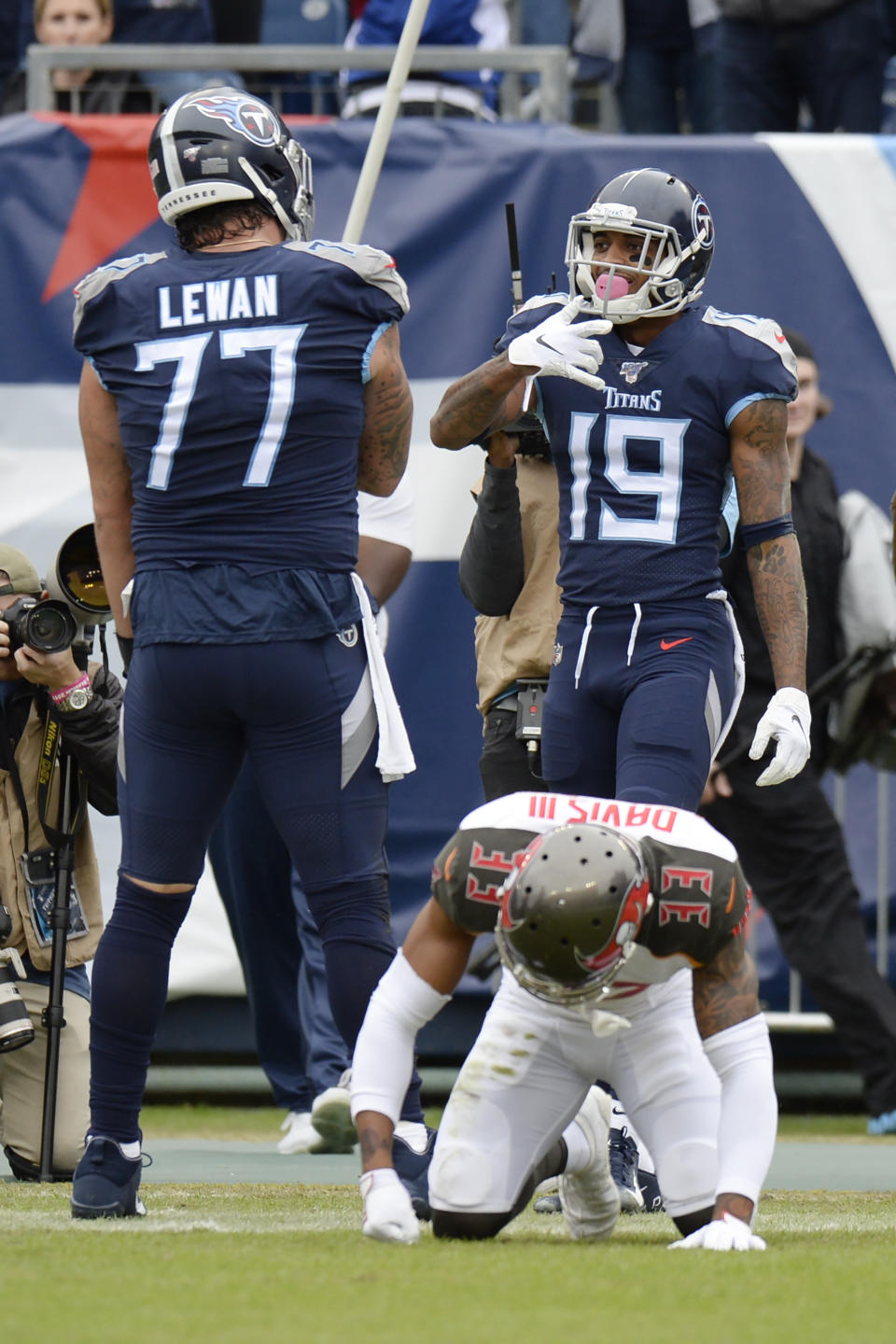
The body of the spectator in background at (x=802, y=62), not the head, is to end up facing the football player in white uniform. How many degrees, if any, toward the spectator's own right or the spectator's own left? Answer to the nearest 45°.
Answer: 0° — they already face them

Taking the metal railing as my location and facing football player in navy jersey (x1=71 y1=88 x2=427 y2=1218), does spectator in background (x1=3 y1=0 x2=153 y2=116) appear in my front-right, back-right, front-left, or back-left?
back-right

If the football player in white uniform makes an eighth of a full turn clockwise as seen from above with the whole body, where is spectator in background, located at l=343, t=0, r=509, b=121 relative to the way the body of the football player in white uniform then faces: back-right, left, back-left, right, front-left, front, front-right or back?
back-right

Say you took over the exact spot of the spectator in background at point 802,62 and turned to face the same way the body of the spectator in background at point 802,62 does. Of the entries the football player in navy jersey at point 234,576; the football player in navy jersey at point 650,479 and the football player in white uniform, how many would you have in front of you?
3

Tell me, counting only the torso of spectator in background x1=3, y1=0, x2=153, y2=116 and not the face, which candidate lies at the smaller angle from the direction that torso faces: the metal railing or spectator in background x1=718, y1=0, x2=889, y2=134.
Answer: the metal railing

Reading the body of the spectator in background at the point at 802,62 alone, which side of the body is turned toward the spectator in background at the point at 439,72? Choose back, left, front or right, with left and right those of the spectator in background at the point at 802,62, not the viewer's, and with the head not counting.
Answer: right

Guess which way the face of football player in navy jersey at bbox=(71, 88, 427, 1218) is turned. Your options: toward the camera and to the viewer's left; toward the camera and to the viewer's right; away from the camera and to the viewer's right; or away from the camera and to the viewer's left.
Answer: away from the camera and to the viewer's right

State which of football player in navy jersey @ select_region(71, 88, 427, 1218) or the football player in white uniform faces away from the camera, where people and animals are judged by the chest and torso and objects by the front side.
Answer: the football player in navy jersey
